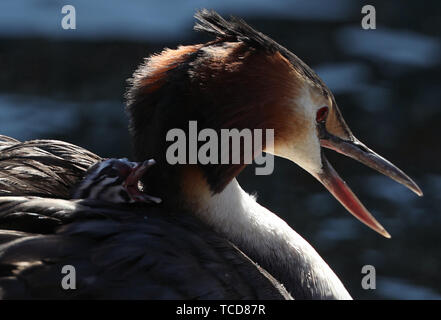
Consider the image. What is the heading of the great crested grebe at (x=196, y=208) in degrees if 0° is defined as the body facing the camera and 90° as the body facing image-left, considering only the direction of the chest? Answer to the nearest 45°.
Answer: approximately 270°
